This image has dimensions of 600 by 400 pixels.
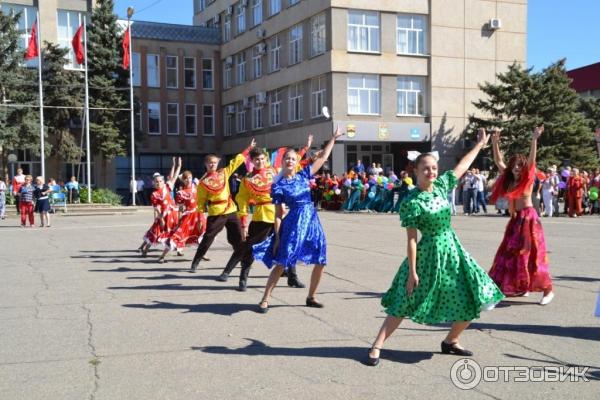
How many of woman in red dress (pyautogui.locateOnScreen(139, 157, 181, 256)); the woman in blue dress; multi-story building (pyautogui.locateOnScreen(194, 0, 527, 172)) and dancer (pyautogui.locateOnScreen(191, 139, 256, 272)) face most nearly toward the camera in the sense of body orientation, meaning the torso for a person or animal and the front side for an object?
4

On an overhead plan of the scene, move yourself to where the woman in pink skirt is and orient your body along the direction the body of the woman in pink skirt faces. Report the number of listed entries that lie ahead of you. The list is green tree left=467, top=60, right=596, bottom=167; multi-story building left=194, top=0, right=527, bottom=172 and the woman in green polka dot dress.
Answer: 1

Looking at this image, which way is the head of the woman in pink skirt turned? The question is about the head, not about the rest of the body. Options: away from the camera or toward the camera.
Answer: toward the camera

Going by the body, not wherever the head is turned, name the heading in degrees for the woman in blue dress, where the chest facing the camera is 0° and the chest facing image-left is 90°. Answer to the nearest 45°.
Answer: approximately 0°

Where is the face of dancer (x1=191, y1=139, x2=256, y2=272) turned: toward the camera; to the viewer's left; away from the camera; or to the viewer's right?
toward the camera

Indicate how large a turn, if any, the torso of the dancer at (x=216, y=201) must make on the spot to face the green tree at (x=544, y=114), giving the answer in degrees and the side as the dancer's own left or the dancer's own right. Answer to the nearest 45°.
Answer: approximately 135° to the dancer's own left

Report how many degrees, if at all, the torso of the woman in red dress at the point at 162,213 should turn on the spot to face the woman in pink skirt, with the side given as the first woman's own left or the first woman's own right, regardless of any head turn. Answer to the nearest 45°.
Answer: approximately 45° to the first woman's own left

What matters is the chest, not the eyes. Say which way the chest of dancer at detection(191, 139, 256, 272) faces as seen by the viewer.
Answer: toward the camera

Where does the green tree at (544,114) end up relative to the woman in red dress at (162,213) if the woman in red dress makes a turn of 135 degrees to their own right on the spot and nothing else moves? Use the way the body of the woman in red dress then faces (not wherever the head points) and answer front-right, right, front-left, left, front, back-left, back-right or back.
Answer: right

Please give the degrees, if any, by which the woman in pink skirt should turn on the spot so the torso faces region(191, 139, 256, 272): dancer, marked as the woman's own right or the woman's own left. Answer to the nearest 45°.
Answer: approximately 90° to the woman's own right

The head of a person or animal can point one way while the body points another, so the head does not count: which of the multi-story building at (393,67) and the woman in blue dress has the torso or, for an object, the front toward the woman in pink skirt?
the multi-story building

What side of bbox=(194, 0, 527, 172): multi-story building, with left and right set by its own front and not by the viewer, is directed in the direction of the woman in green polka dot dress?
front

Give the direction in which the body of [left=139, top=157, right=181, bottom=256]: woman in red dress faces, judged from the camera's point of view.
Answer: toward the camera

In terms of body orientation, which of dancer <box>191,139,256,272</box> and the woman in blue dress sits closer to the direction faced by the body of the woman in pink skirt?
the woman in blue dress

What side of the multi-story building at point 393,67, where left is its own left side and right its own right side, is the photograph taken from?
front

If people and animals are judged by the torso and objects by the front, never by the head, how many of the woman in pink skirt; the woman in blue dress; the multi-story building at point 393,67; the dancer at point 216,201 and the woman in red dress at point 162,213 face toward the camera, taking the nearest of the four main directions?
5

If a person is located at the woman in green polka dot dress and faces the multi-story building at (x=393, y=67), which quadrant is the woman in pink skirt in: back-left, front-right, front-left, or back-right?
front-right

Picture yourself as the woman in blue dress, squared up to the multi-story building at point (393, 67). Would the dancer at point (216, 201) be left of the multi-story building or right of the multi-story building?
left

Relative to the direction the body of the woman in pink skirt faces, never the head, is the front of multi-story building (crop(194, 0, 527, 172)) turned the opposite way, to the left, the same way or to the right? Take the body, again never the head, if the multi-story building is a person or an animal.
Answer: the same way

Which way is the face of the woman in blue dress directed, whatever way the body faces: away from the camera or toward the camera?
toward the camera

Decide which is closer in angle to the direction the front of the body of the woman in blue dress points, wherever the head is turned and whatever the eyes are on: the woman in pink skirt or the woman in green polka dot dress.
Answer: the woman in green polka dot dress
